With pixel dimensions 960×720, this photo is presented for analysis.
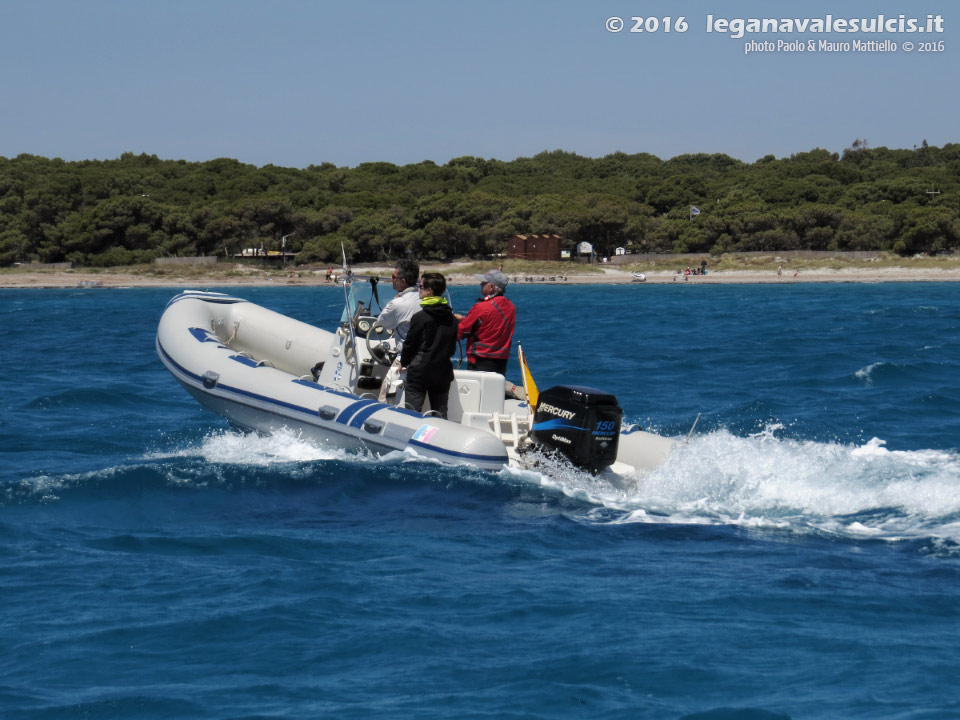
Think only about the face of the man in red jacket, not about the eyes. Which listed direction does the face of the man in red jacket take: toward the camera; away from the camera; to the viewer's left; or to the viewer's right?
to the viewer's left

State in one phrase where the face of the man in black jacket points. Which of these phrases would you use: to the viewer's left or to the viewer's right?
to the viewer's left

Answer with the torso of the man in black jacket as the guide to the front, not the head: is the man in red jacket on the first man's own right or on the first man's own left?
on the first man's own right

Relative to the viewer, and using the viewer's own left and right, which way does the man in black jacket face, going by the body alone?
facing away from the viewer and to the left of the viewer
